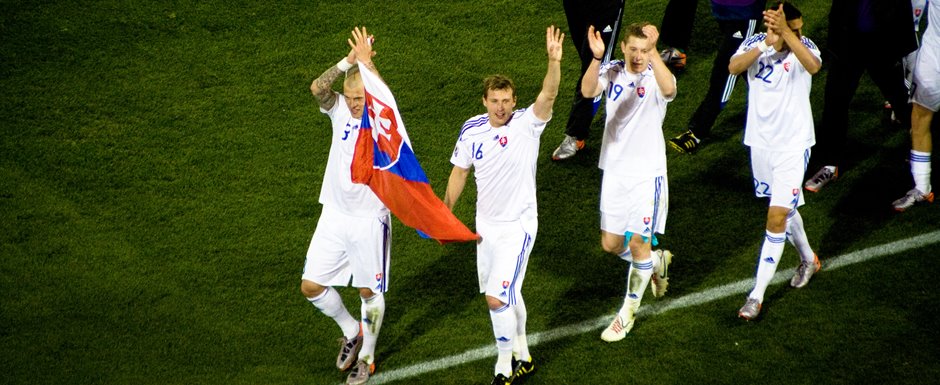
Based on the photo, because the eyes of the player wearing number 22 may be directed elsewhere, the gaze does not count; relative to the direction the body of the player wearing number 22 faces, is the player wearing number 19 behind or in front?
in front

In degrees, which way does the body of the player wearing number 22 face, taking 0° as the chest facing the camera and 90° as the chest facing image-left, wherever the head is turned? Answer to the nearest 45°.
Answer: approximately 45°

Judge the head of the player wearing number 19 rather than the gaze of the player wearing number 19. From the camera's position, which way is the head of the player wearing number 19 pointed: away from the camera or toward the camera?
toward the camera

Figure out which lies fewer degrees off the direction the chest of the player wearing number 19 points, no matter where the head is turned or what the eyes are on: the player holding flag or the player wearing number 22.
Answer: the player holding flag

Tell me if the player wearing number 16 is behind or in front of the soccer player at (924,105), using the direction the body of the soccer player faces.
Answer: in front

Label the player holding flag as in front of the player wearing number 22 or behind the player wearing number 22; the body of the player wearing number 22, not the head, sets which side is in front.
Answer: in front

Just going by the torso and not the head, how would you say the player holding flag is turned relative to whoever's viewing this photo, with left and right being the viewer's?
facing the viewer

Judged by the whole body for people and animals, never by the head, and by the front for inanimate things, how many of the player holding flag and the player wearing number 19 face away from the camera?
0

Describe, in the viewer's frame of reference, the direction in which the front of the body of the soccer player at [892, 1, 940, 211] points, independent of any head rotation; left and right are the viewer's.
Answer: facing the viewer and to the left of the viewer

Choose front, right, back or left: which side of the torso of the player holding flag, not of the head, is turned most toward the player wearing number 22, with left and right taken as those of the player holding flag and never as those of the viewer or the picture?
left
